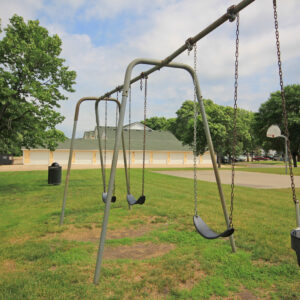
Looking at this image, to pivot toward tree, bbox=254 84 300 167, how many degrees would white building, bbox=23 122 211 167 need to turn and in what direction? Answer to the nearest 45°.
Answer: approximately 45° to its left

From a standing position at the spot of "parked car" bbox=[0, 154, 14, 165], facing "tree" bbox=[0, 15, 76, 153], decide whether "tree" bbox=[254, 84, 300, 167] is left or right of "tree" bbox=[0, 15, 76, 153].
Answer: left

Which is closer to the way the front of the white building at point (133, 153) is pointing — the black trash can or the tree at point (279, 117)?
the black trash can

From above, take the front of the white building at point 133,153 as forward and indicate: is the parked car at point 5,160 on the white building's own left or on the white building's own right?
on the white building's own right

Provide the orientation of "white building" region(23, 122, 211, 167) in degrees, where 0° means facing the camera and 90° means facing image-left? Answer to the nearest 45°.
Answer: approximately 0°

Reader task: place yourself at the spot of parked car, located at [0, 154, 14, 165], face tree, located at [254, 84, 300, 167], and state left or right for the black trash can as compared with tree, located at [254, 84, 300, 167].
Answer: right

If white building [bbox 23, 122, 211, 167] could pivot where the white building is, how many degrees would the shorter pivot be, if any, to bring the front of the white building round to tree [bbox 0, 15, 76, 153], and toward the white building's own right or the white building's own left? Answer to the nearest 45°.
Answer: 0° — it already faces it

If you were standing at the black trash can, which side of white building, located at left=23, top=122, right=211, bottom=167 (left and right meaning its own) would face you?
front
